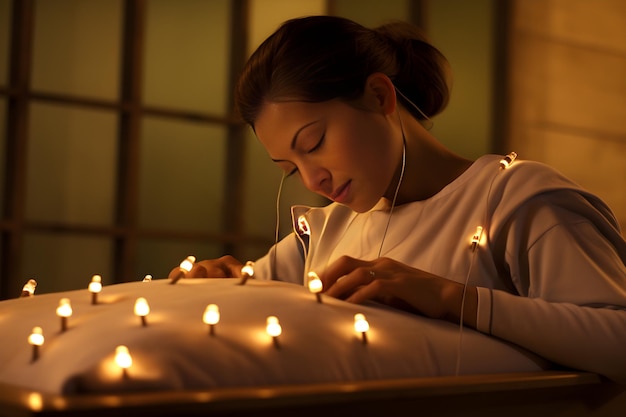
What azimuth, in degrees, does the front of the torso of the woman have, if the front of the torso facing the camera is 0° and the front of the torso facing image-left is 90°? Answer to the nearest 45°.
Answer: approximately 45°
